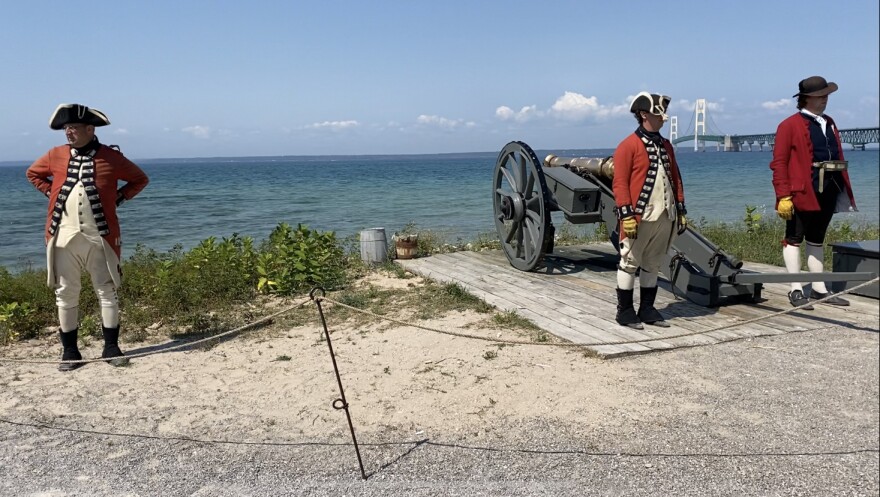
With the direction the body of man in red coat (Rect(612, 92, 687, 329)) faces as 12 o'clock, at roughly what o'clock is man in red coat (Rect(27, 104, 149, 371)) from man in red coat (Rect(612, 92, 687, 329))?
man in red coat (Rect(27, 104, 149, 371)) is roughly at 4 o'clock from man in red coat (Rect(612, 92, 687, 329)).

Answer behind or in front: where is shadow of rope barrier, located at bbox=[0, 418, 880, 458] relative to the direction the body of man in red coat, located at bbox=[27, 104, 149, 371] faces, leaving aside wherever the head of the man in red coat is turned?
in front

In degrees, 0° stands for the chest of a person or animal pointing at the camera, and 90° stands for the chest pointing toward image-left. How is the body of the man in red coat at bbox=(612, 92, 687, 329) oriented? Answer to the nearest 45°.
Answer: approximately 315°

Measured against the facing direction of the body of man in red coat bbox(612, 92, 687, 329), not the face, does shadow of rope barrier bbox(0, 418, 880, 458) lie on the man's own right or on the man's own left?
on the man's own right

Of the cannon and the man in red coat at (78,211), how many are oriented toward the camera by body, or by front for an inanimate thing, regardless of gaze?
1

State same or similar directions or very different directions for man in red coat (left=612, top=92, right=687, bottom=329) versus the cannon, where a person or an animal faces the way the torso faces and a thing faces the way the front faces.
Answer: very different directions

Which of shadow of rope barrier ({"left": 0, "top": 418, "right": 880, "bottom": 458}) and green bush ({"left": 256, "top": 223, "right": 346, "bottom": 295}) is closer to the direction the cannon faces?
the green bush

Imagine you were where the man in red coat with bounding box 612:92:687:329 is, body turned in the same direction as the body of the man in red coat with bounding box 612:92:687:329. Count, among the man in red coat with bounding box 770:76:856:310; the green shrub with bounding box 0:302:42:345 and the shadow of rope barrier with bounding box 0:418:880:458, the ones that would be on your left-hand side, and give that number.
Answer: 1

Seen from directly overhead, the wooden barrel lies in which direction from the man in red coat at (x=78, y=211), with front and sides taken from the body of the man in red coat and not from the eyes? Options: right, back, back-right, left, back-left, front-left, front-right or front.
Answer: back-left

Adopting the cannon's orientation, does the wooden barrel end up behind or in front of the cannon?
in front
